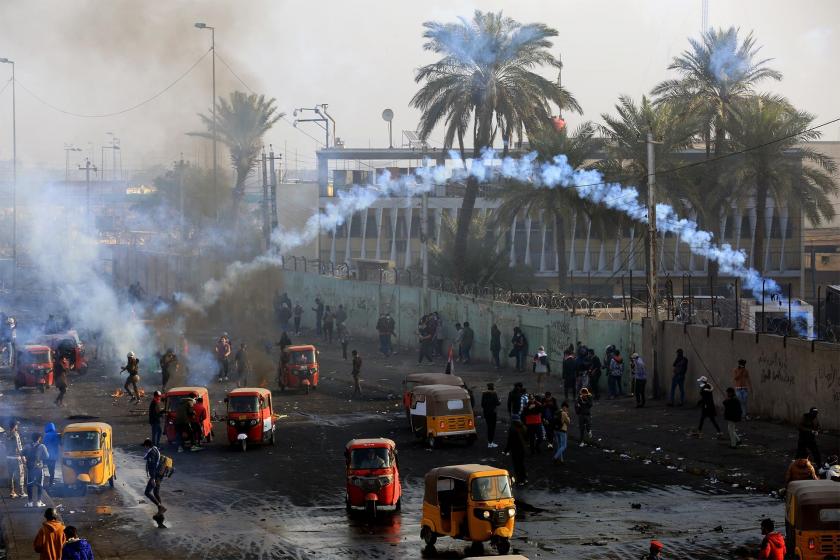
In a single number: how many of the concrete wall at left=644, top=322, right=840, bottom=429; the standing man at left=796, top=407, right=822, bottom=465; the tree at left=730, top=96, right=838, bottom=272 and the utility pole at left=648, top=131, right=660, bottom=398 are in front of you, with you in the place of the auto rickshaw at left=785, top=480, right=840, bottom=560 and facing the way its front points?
4

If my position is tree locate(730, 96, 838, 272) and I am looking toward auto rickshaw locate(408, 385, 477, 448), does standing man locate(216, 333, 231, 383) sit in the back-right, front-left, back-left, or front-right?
front-right

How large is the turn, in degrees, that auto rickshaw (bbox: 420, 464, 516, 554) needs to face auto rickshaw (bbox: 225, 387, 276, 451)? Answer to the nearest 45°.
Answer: approximately 180°

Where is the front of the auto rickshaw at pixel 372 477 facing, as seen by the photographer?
facing the viewer

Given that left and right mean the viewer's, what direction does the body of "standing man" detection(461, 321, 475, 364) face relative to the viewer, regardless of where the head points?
facing away from the viewer

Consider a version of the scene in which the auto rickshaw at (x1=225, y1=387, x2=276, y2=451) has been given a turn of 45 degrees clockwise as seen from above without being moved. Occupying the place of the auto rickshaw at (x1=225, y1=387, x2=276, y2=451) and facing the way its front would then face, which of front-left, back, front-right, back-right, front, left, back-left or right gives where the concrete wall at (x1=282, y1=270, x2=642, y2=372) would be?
back-right

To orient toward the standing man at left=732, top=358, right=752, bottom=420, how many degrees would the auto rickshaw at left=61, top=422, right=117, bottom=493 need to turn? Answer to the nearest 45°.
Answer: approximately 135° to its left

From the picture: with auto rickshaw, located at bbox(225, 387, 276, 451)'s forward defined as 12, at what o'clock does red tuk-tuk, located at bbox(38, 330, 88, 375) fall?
The red tuk-tuk is roughly at 4 o'clock from the auto rickshaw.

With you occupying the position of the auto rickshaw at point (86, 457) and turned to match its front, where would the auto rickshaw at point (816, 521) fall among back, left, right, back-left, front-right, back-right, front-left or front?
left

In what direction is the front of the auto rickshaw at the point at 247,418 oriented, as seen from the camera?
facing the viewer and to the left of the viewer
